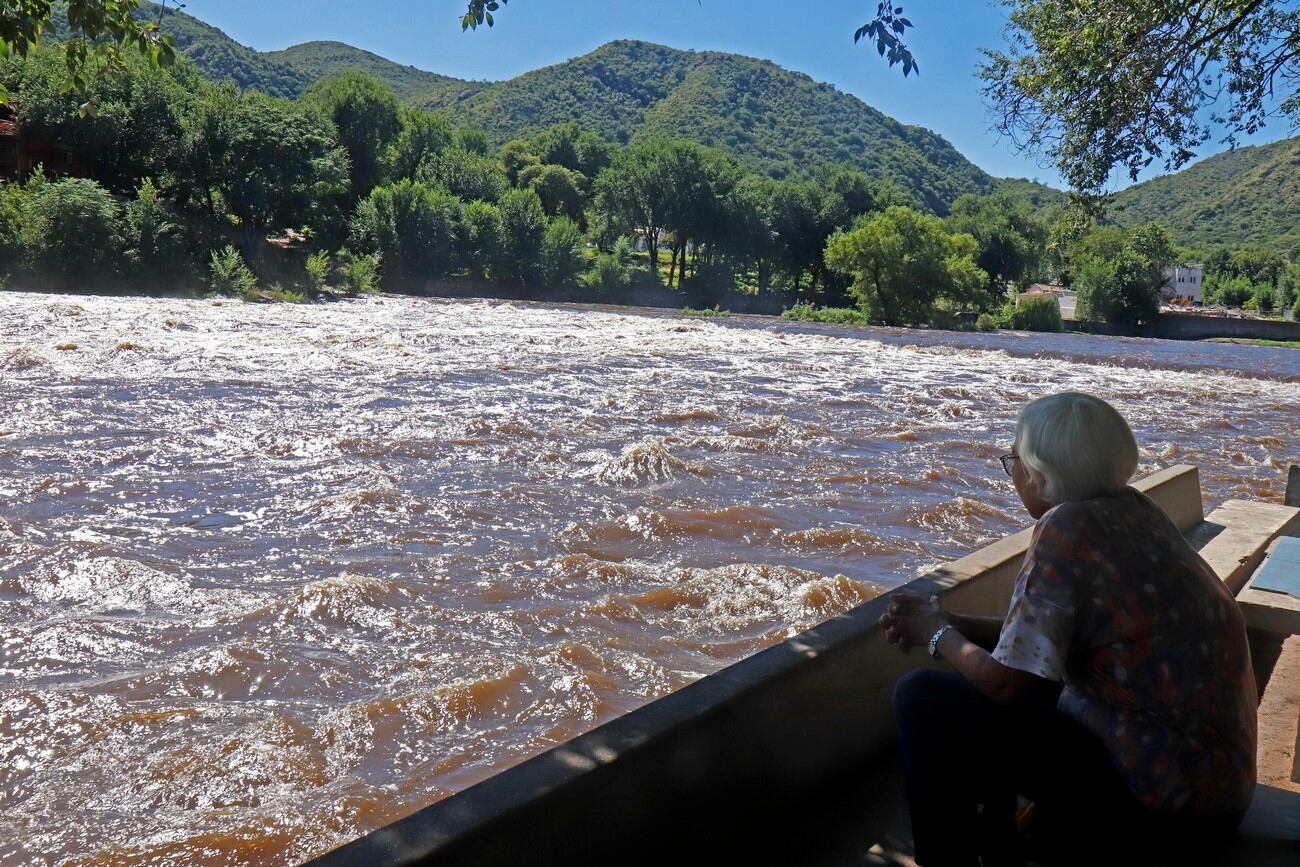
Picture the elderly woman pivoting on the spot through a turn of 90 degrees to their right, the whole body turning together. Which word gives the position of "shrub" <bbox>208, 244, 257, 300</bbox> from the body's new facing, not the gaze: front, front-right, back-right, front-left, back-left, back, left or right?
left

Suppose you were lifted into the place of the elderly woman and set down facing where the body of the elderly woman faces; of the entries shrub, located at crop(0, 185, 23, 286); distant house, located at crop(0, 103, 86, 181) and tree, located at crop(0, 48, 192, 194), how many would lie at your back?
0

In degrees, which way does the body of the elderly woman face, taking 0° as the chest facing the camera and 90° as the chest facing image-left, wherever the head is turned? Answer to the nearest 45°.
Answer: approximately 135°

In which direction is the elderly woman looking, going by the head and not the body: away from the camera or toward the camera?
away from the camera

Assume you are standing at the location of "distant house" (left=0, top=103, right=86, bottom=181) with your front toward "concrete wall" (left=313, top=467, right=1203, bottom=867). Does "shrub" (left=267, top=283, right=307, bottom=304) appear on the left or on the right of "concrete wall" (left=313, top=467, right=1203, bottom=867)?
left

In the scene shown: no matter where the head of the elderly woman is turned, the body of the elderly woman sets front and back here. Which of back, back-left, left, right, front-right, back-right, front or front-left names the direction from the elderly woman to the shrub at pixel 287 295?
front

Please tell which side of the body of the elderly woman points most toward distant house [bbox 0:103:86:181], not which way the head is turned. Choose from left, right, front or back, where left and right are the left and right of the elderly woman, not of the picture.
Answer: front

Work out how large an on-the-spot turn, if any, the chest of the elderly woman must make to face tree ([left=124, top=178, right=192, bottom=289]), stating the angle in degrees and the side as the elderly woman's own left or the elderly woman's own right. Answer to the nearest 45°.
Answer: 0° — they already face it

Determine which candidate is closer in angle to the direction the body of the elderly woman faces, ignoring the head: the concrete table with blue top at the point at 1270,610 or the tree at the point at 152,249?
the tree

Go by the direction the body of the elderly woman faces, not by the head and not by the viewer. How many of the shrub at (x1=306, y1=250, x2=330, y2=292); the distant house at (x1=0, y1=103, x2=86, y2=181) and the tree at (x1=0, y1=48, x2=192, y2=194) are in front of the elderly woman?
3

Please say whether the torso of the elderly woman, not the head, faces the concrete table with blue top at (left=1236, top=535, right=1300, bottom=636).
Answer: no

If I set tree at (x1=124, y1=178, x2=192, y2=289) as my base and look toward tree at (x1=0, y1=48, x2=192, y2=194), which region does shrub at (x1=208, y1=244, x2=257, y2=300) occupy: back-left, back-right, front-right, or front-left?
back-right

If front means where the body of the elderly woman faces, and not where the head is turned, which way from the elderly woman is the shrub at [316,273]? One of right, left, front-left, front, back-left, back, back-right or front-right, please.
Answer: front

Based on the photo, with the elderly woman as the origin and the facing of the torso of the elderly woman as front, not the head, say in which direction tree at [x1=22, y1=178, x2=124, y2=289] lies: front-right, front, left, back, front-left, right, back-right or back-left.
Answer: front

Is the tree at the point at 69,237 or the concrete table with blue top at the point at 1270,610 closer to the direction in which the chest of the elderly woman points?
the tree

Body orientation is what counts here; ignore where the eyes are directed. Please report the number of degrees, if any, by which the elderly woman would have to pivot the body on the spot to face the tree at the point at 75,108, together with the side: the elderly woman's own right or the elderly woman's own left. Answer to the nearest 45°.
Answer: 0° — they already face it
